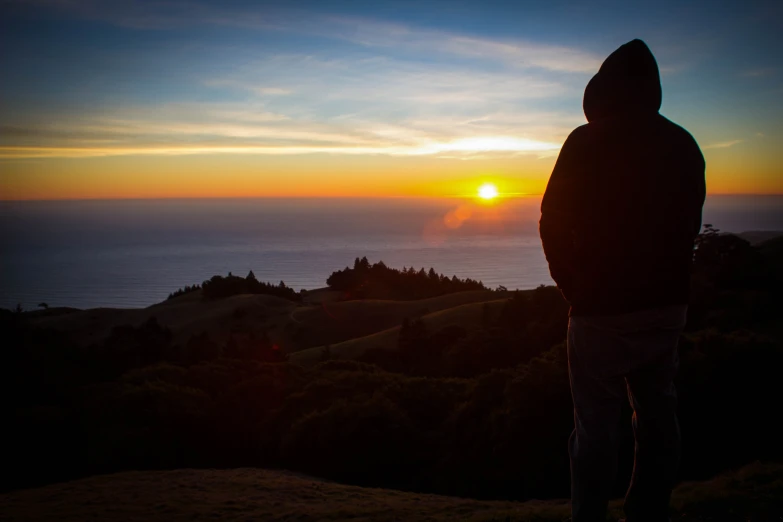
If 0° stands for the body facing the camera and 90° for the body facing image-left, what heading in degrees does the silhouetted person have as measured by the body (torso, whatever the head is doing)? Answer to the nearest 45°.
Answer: approximately 180°
